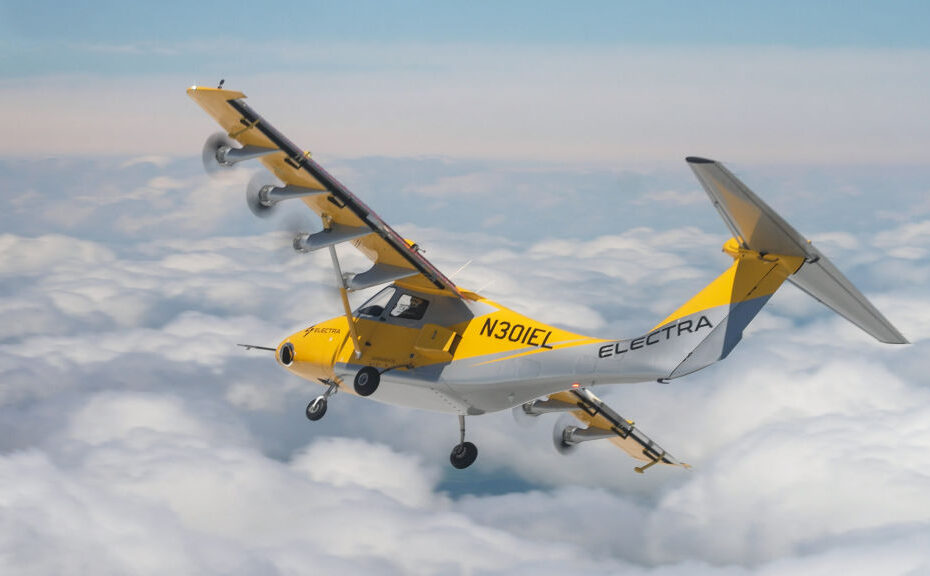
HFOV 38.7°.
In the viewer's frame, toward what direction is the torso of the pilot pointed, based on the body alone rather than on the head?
to the viewer's left
